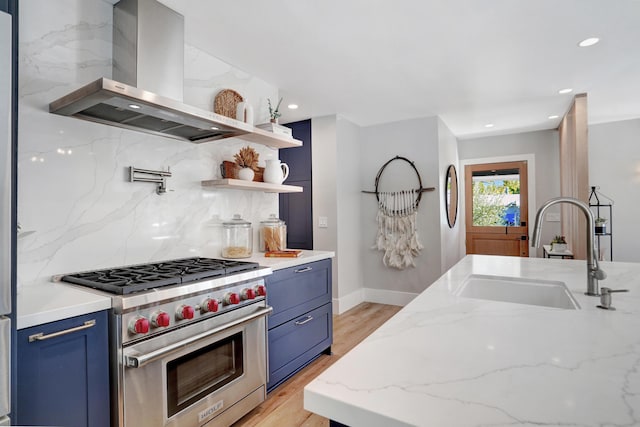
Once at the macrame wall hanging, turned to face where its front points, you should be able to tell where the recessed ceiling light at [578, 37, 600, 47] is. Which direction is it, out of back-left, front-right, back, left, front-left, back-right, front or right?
front-left

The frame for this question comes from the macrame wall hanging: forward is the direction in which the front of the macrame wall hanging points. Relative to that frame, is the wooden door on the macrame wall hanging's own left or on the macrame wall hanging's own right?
on the macrame wall hanging's own left

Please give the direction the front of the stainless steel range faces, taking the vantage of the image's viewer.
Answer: facing the viewer and to the right of the viewer

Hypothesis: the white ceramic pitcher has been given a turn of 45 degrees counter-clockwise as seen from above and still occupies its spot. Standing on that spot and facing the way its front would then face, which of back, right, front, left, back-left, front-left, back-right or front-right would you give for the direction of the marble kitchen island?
front-left

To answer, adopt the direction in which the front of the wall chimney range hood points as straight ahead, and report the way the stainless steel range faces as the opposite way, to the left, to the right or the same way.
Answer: the same way

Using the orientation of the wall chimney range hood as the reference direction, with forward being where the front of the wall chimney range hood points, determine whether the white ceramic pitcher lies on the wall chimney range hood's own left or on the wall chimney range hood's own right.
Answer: on the wall chimney range hood's own left

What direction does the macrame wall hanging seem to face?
toward the camera

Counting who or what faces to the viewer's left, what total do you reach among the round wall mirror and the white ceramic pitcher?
1

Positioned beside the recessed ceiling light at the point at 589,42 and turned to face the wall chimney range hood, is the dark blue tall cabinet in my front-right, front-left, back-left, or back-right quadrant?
front-right

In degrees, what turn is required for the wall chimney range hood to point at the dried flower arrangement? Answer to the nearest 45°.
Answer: approximately 90° to its left

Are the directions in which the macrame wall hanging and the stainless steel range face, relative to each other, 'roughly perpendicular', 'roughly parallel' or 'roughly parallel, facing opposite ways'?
roughly perpendicular
